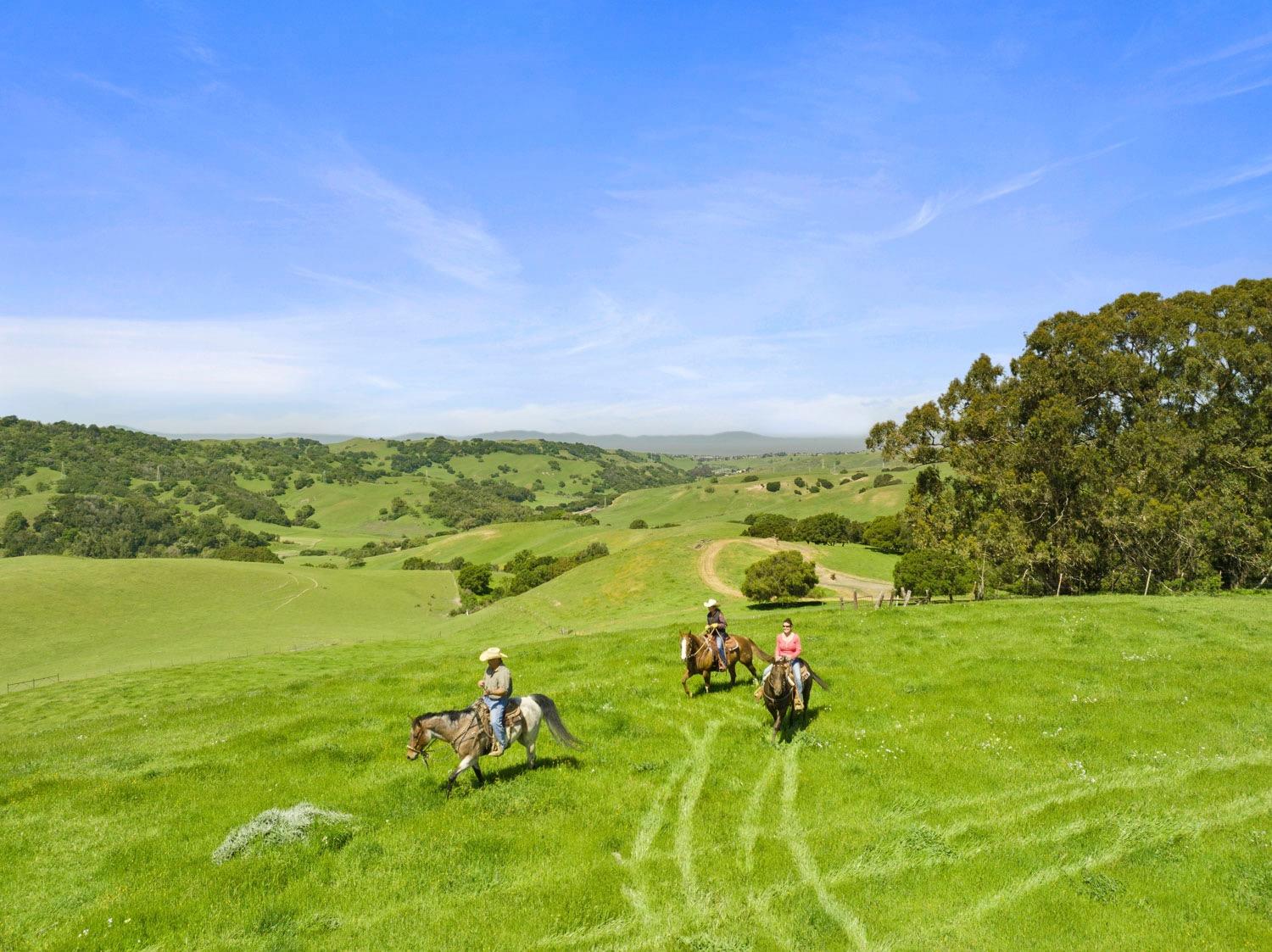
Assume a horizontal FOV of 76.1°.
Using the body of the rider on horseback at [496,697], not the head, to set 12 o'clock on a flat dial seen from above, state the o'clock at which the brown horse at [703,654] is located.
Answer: The brown horse is roughly at 6 o'clock from the rider on horseback.

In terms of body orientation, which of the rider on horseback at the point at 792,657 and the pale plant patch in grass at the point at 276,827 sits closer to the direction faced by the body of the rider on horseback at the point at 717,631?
the pale plant patch in grass

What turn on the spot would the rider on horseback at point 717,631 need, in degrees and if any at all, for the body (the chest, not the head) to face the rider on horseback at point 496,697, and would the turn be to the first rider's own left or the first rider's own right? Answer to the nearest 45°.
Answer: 0° — they already face them

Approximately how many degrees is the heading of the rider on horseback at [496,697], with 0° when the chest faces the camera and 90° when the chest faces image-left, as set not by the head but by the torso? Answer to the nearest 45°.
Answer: approximately 45°

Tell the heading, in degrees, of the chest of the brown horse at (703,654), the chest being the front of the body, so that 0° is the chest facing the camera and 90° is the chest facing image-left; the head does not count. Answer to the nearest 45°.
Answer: approximately 45°

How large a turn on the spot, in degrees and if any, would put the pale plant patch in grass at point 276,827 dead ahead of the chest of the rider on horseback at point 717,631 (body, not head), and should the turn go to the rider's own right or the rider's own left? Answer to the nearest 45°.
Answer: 0° — they already face it

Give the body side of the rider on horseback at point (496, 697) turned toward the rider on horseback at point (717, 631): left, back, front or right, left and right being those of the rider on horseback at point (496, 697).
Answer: back

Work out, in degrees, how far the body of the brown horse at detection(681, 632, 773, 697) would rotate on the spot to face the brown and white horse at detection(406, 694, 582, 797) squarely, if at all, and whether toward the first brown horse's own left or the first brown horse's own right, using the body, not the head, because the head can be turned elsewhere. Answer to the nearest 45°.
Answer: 0° — it already faces it

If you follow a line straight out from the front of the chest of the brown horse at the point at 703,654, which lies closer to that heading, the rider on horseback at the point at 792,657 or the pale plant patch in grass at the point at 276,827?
the pale plant patch in grass

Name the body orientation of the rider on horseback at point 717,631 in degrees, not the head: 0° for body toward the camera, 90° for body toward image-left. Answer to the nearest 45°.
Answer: approximately 45°
